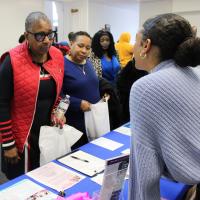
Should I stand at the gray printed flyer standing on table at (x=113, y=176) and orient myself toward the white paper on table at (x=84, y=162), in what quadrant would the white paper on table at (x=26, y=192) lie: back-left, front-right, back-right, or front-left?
front-left

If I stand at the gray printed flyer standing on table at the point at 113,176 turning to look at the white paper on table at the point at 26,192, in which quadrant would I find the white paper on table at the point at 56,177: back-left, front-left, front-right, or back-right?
front-right

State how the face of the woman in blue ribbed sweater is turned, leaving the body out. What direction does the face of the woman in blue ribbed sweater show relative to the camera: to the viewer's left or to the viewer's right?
to the viewer's left

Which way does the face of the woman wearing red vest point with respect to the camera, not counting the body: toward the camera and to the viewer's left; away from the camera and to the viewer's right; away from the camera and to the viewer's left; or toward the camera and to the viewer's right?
toward the camera and to the viewer's right

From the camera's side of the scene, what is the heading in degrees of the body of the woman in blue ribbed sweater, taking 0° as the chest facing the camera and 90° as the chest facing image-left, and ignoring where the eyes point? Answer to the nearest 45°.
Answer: approximately 135°

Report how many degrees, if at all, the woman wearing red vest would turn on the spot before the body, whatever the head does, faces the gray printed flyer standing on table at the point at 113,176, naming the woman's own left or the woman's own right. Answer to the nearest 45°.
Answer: approximately 45° to the woman's own right

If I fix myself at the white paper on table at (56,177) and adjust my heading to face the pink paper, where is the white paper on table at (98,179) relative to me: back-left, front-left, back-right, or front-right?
front-left
